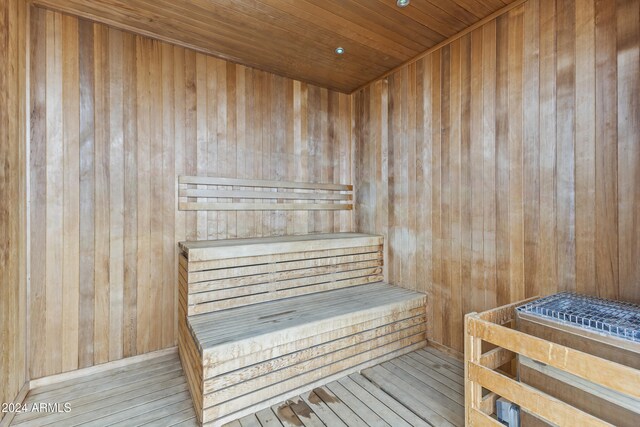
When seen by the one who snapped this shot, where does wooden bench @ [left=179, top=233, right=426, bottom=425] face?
facing the viewer and to the right of the viewer
